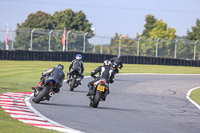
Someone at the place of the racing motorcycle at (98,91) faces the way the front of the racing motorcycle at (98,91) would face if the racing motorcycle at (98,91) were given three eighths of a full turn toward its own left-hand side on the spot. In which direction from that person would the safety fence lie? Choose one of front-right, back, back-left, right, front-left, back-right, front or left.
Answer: back-right

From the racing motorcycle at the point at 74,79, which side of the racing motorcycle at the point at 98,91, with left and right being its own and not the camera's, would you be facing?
front

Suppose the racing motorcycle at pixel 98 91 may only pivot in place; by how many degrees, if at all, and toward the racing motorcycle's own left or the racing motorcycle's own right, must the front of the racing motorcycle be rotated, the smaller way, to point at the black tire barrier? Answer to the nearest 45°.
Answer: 0° — it already faces it

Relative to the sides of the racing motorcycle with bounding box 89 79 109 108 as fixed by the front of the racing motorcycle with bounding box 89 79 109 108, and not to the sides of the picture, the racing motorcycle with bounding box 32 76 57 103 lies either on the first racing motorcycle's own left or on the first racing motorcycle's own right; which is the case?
on the first racing motorcycle's own left

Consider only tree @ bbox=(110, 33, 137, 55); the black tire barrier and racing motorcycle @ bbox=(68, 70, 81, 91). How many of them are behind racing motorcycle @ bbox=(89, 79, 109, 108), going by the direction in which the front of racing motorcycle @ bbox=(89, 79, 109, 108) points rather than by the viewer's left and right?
0

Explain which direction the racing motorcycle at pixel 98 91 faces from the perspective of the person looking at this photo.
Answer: facing away from the viewer

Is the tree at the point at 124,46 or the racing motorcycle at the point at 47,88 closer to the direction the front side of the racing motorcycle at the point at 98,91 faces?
the tree

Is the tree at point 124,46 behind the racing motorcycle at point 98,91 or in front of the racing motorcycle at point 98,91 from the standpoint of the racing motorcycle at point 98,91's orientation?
in front
